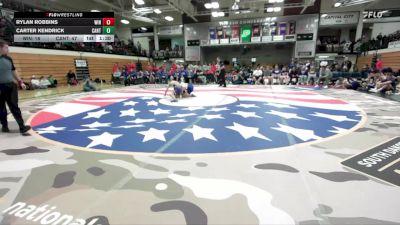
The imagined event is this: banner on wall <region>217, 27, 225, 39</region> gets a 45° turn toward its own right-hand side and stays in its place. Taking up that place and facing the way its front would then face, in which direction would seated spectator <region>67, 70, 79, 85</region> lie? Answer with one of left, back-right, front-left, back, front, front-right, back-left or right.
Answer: front

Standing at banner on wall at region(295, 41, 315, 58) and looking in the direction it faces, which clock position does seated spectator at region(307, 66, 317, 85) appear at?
The seated spectator is roughly at 12 o'clock from the banner on wall.

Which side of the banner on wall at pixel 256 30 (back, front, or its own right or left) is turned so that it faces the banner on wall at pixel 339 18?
left

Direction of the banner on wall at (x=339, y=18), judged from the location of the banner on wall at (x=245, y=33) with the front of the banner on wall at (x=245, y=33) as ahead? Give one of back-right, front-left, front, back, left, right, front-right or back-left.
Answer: left

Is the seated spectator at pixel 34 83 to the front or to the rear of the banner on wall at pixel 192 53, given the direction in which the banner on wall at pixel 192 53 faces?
to the front

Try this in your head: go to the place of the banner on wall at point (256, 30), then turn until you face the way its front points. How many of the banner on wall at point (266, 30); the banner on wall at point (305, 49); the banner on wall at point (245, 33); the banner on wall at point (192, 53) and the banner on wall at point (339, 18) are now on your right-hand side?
2

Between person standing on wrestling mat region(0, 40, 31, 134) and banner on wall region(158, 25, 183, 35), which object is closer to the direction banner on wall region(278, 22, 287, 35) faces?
the person standing on wrestling mat

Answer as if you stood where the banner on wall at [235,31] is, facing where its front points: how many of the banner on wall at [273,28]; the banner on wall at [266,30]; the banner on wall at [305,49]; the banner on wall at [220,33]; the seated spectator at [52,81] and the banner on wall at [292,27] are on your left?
4

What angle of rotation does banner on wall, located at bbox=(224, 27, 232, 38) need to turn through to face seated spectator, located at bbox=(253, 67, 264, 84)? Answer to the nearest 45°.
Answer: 0° — it already faces them
